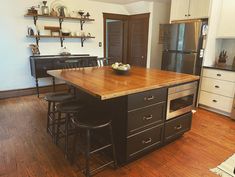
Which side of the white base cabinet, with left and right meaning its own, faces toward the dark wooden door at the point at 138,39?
right

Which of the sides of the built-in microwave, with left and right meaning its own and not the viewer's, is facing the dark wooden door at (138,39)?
back

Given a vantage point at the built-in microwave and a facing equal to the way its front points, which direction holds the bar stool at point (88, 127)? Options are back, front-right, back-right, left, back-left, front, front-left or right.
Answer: right

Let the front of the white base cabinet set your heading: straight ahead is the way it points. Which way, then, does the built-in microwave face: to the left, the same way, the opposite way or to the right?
to the left

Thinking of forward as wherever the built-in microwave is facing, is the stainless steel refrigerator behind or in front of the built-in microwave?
behind

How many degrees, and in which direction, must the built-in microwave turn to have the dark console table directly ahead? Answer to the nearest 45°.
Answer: approximately 135° to its right

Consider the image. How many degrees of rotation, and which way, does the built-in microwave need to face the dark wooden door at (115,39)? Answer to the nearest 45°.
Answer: approximately 180°

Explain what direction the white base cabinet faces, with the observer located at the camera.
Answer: facing the viewer and to the left of the viewer

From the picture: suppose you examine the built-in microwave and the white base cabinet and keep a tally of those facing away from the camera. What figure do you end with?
0

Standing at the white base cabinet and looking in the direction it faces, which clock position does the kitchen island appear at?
The kitchen island is roughly at 1 o'clock from the white base cabinet.

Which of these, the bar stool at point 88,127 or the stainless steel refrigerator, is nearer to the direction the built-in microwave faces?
the bar stool

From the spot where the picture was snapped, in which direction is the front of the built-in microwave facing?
facing the viewer and to the right of the viewer

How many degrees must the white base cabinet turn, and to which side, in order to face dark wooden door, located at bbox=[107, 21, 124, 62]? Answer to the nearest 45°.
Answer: approximately 90° to its right
